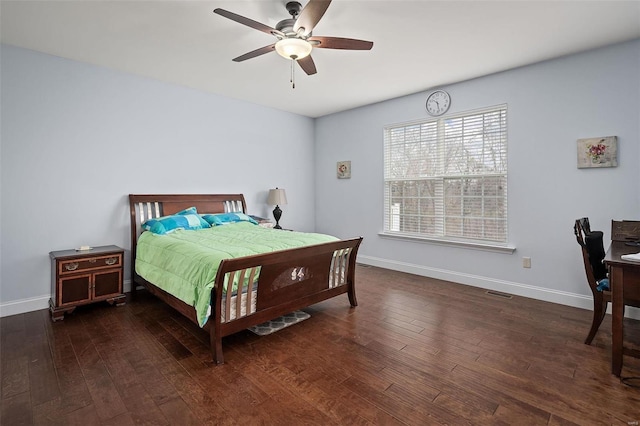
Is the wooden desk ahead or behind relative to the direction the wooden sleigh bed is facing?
ahead

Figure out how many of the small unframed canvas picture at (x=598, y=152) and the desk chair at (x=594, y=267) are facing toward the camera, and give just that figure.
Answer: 1

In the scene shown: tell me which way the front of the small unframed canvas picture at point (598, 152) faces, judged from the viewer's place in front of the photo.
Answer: facing the viewer

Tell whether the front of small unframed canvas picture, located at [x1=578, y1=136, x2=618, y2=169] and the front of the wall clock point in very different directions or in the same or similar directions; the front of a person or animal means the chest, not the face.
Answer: same or similar directions

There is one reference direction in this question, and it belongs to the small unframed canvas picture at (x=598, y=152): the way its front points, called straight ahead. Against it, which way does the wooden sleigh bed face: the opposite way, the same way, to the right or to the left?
to the left

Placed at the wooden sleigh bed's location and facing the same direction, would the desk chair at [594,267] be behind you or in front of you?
in front

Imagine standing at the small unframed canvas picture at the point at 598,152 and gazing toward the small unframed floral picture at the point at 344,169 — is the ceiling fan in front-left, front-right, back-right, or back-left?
front-left

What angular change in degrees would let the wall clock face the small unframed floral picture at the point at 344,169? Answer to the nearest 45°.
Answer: approximately 90° to its right

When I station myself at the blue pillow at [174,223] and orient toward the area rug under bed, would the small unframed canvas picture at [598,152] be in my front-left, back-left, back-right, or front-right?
front-left

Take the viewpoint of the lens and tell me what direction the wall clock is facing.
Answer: facing the viewer and to the left of the viewer

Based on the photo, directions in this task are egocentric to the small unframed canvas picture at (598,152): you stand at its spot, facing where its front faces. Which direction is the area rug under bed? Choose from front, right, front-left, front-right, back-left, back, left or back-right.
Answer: front-right

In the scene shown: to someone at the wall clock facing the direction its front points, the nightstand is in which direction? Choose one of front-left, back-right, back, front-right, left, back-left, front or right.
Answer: front

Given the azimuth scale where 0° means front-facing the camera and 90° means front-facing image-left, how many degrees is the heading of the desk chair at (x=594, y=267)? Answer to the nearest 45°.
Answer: approximately 270°

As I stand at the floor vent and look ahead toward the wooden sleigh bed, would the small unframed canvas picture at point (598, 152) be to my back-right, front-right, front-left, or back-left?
back-left

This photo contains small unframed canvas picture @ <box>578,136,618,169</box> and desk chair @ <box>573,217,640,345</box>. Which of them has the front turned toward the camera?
the small unframed canvas picture
